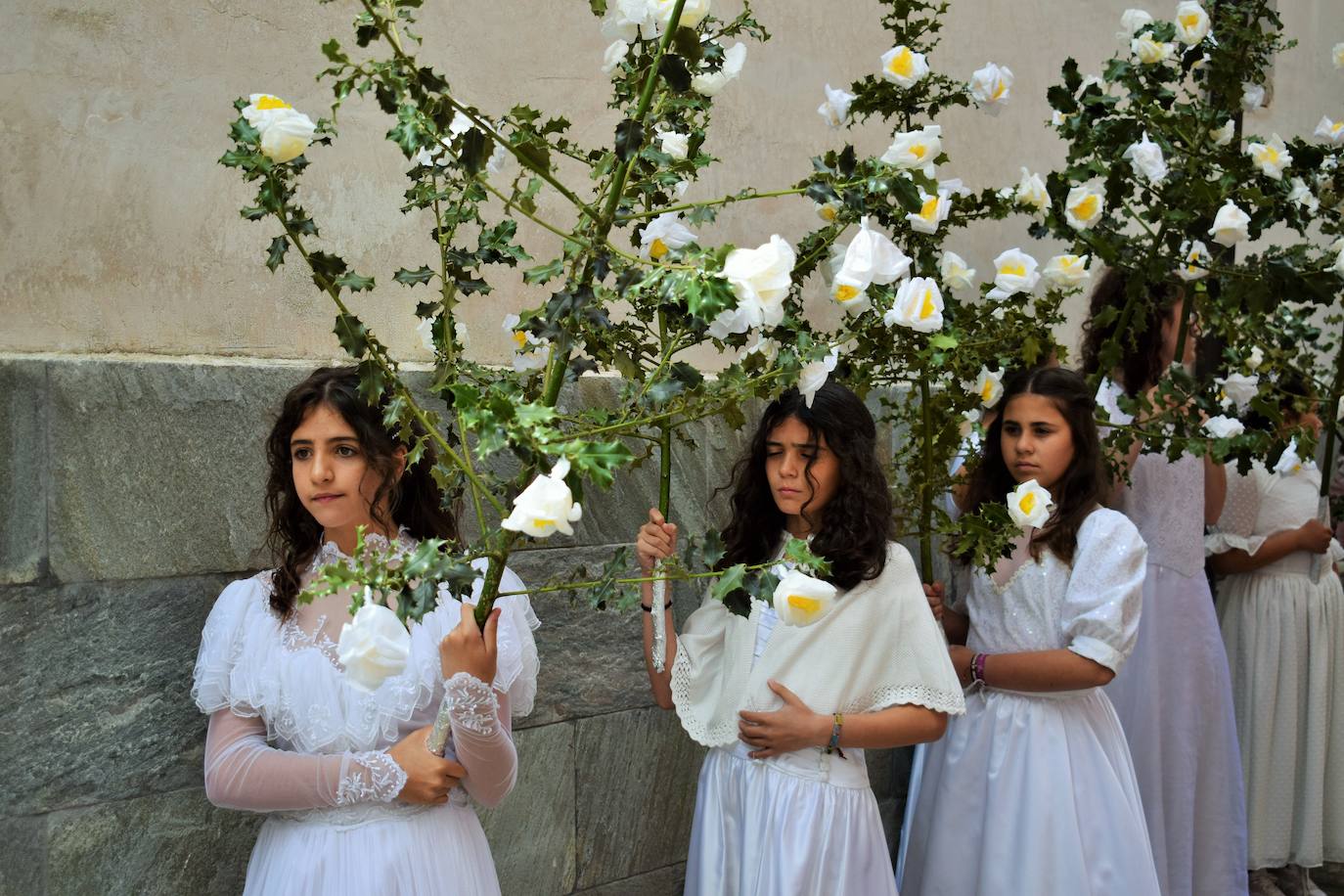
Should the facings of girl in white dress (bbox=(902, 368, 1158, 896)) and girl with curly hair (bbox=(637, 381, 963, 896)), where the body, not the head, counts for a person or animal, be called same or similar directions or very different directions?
same or similar directions

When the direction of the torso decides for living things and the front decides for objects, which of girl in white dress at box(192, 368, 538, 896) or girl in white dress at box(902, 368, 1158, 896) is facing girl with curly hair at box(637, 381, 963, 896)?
girl in white dress at box(902, 368, 1158, 896)

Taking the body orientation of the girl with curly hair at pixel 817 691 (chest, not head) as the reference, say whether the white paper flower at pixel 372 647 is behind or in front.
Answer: in front

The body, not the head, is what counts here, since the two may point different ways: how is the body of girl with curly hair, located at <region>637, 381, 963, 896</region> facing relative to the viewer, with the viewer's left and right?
facing the viewer and to the left of the viewer

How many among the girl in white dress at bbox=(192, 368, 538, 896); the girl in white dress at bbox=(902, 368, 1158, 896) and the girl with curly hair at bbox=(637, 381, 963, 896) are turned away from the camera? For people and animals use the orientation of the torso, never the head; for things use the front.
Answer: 0

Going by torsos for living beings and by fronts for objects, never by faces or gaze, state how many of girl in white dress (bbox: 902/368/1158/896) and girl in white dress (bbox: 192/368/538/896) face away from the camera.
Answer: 0

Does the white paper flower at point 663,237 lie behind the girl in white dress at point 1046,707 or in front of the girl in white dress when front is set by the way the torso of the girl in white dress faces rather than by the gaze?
in front

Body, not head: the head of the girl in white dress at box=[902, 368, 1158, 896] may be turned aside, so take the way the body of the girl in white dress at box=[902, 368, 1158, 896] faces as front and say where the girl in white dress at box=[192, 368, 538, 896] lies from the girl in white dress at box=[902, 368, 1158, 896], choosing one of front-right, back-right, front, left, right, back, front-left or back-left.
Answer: front

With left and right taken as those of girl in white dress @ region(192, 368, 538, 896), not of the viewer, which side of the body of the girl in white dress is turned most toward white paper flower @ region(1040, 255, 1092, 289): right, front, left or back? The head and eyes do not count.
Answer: left

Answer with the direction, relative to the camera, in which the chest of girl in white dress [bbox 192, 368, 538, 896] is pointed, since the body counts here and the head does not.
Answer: toward the camera

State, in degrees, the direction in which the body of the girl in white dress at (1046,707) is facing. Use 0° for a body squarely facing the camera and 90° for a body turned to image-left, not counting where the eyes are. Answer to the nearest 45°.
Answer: approximately 45°

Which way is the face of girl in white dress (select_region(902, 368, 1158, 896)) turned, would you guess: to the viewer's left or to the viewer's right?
to the viewer's left
